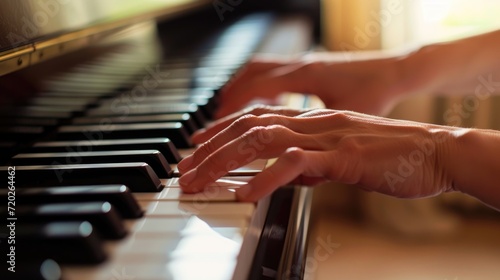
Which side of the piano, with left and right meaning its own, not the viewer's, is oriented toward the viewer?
right
